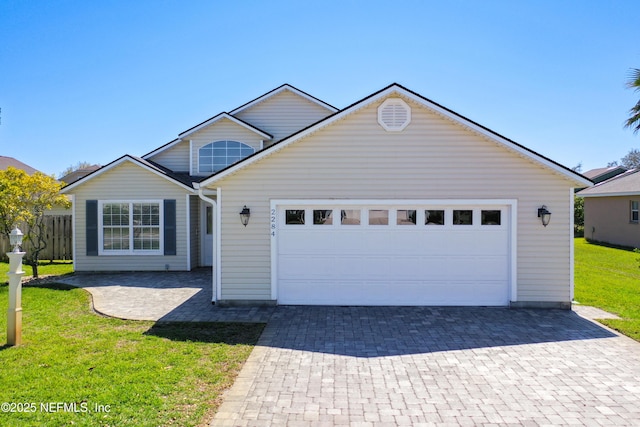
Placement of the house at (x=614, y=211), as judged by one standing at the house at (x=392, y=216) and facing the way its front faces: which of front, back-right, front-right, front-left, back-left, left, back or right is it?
back-left

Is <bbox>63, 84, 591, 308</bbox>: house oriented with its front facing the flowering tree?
no

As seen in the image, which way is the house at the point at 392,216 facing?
toward the camera

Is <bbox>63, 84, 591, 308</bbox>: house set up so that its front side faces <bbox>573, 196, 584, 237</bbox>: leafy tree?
no

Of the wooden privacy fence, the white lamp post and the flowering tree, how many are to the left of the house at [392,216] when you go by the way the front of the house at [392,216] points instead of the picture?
0

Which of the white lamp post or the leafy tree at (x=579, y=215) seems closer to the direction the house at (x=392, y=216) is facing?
the white lamp post

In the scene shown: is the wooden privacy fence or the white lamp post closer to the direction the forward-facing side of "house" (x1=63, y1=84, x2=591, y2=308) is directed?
the white lamp post

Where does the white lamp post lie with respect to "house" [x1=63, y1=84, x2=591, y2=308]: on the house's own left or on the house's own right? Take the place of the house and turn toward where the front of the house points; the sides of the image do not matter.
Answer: on the house's own right

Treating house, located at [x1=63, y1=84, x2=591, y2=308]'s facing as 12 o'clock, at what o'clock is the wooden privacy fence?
The wooden privacy fence is roughly at 4 o'clock from the house.
